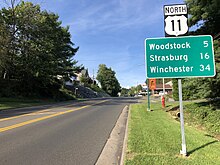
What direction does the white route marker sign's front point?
toward the camera

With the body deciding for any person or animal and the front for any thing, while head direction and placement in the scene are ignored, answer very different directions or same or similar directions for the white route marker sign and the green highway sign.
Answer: same or similar directions

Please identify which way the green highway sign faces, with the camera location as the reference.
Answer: facing the viewer

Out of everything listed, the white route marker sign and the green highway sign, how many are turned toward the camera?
2
